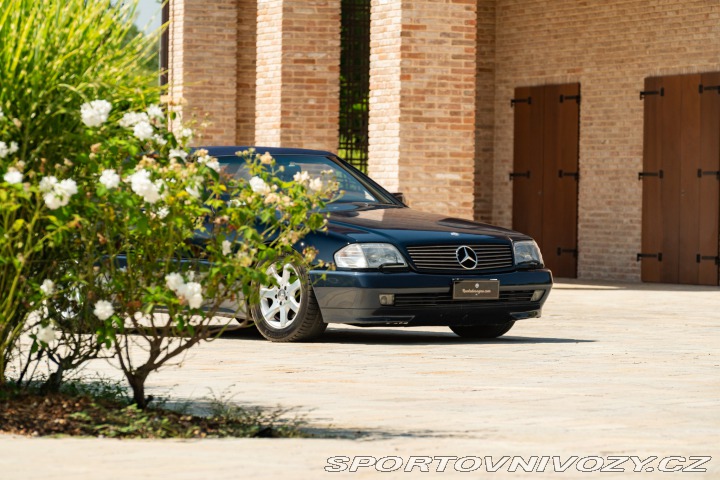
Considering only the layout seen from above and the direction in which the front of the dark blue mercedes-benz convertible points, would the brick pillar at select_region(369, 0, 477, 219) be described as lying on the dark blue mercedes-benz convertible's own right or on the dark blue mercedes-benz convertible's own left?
on the dark blue mercedes-benz convertible's own left

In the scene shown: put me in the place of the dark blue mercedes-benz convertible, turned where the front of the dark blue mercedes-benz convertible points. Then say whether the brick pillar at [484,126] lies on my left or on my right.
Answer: on my left

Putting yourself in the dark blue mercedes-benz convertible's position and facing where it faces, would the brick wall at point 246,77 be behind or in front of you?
behind

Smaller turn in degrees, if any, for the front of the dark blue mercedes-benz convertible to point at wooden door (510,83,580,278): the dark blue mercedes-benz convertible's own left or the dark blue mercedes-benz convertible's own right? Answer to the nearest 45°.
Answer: approximately 135° to the dark blue mercedes-benz convertible's own left

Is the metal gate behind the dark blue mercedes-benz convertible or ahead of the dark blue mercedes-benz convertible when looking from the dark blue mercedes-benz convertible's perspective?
behind

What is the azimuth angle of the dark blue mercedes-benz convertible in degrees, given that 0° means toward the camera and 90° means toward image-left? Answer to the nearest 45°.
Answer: approximately 315°
